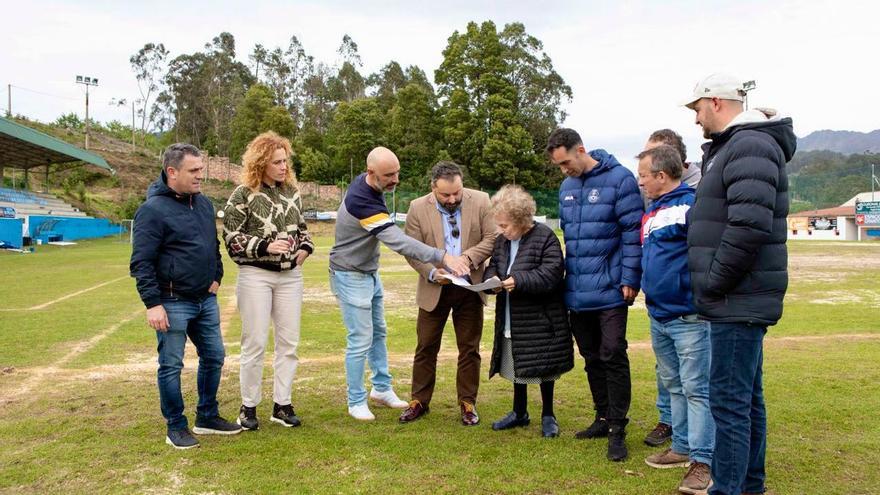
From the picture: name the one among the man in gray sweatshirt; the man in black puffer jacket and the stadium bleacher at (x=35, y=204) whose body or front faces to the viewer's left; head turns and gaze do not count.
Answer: the man in black puffer jacket

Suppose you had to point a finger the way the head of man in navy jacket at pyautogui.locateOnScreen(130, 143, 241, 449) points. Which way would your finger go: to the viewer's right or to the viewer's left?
to the viewer's right

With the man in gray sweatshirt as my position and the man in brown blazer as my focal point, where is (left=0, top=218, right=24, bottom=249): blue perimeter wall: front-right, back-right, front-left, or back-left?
back-left

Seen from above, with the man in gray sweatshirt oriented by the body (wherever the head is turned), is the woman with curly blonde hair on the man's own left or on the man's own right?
on the man's own right

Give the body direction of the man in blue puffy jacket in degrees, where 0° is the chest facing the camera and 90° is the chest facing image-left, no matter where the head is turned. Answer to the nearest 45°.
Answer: approximately 45°

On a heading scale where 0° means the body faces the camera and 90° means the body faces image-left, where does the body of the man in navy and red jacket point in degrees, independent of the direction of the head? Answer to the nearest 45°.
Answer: approximately 90°

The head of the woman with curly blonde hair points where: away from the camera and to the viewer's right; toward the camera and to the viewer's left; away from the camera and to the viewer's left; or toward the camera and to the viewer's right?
toward the camera and to the viewer's right

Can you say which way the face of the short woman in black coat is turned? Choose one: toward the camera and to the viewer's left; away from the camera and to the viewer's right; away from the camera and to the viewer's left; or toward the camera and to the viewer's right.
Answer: toward the camera and to the viewer's left

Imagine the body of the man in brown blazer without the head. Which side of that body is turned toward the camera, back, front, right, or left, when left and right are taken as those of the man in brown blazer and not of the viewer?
front

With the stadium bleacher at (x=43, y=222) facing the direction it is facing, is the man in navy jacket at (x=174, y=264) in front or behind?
in front

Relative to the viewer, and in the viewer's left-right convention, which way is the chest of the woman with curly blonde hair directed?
facing the viewer and to the right of the viewer

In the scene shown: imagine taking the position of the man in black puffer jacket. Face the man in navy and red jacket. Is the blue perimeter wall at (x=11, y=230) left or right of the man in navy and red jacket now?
left

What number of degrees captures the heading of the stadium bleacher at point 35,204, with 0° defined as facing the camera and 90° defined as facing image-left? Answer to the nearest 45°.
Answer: approximately 315°

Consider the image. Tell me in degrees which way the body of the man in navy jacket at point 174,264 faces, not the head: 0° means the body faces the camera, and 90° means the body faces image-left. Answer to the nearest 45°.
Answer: approximately 315°

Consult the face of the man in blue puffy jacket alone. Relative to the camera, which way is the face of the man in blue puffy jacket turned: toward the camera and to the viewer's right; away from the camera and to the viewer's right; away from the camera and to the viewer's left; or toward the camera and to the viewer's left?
toward the camera and to the viewer's left

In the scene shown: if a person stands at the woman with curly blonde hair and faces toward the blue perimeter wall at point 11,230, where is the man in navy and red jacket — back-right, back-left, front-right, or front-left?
back-right
